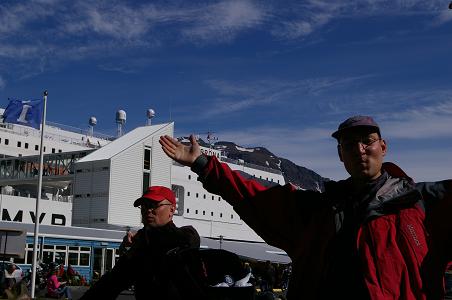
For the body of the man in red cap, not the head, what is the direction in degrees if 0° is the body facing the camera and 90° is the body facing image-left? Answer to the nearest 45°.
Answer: approximately 45°

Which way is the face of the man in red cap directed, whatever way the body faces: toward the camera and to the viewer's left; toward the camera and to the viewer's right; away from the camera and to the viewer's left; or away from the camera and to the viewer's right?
toward the camera and to the viewer's left

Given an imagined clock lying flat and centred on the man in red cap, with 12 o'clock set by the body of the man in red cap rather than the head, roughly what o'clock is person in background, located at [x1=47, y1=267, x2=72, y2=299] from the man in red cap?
The person in background is roughly at 4 o'clock from the man in red cap.
